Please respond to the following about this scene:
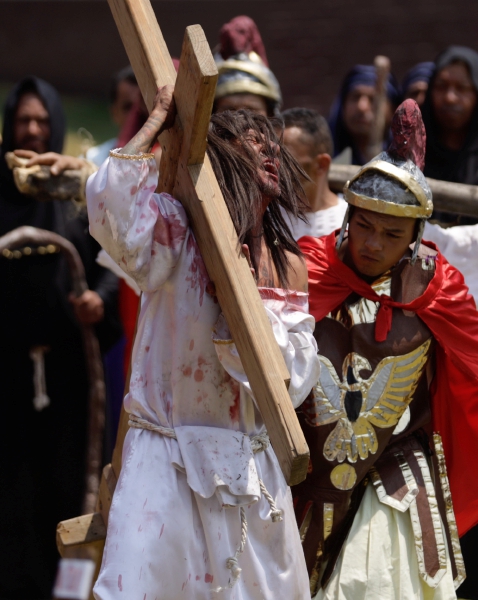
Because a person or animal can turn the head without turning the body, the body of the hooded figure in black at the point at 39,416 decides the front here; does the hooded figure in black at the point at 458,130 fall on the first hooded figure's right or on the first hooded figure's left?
on the first hooded figure's left

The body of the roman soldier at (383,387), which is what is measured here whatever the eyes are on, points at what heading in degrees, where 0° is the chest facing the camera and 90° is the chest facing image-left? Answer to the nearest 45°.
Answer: approximately 45°

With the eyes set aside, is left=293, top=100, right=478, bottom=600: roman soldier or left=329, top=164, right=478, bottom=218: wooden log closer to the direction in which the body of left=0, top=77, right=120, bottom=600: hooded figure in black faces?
the roman soldier

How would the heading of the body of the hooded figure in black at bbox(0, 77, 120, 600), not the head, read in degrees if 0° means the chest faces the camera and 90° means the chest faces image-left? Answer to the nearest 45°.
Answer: approximately 0°

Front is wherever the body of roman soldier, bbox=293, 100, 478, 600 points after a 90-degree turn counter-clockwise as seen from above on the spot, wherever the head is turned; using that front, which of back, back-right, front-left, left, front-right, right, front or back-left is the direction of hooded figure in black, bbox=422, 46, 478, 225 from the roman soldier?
back-left

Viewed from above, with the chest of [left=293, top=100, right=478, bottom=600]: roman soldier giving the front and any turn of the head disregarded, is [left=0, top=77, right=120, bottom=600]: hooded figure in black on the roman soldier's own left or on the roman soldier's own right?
on the roman soldier's own right

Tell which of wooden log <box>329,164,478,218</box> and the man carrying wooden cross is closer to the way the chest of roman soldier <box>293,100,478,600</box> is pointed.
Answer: the man carrying wooden cross
